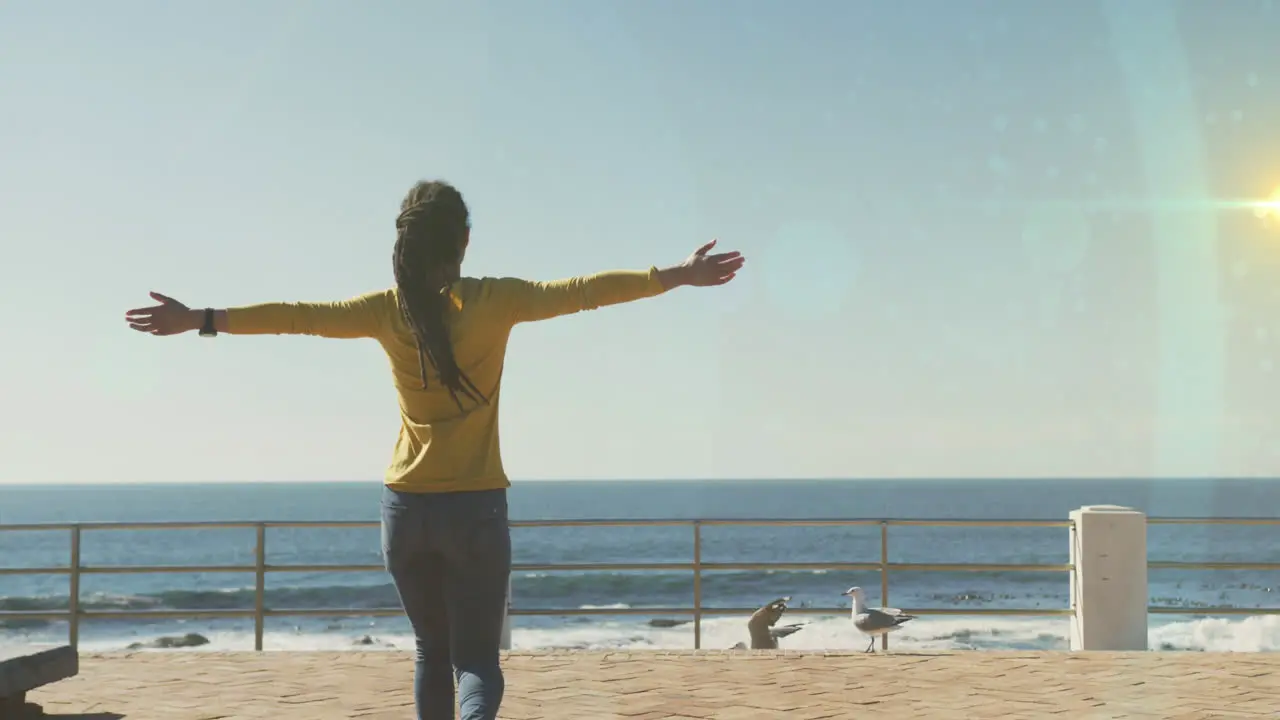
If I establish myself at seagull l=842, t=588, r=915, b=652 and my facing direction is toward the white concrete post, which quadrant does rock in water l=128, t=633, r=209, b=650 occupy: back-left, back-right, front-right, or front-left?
back-left

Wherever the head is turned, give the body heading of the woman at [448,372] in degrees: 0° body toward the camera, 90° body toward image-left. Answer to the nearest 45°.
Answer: approximately 180°

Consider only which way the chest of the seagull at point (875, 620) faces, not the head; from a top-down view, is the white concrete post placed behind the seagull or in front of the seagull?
behind

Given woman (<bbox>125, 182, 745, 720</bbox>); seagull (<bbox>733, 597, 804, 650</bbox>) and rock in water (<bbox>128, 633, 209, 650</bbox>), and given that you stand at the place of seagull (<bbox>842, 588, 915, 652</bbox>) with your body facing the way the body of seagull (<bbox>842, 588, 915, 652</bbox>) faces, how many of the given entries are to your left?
1

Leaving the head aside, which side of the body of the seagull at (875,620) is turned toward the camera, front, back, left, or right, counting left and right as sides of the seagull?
left

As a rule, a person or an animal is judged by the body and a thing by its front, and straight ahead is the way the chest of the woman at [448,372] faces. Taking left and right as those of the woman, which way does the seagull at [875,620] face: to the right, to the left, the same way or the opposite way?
to the left

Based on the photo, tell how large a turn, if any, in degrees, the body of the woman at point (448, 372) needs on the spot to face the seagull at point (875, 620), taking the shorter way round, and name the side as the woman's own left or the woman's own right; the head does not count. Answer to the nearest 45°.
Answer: approximately 45° to the woman's own right

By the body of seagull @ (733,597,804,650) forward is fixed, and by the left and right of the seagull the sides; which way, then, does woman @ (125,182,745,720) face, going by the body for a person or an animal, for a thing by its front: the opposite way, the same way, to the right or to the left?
to the right

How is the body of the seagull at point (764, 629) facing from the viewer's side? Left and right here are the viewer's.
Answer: facing to the left of the viewer

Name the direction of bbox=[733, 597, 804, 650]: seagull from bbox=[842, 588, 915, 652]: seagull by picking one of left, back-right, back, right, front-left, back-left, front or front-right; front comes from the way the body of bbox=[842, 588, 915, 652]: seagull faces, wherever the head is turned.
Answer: front-right

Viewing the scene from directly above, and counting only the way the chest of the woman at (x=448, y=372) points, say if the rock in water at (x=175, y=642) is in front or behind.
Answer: in front

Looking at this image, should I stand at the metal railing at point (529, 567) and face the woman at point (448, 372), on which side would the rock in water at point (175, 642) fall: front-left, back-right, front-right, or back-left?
back-right
